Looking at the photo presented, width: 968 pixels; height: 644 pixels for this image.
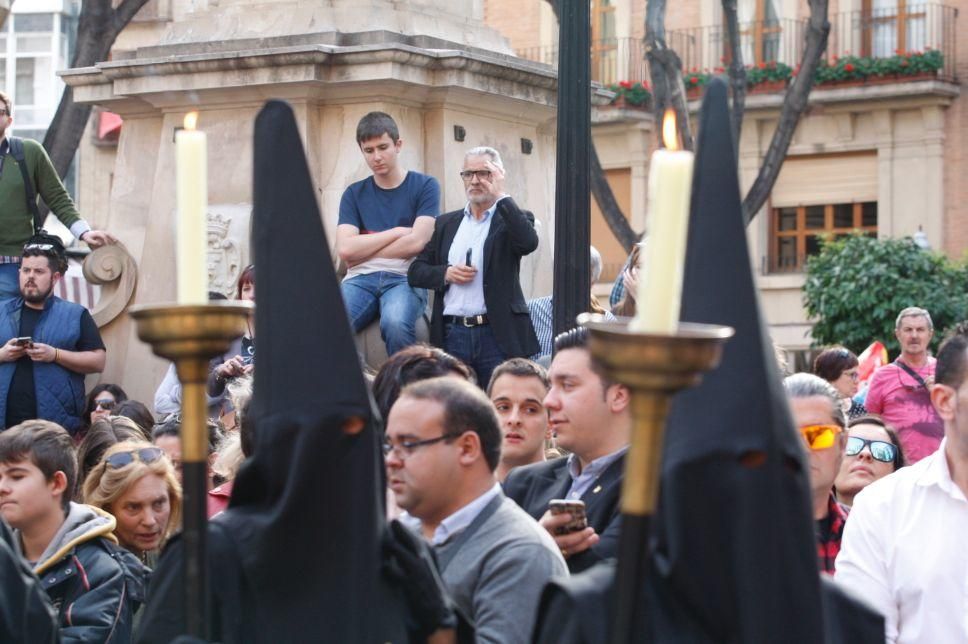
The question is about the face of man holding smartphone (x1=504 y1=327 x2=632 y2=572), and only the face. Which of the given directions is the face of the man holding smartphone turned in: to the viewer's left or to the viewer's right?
to the viewer's left

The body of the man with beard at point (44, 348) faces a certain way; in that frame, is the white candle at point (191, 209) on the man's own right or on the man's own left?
on the man's own left

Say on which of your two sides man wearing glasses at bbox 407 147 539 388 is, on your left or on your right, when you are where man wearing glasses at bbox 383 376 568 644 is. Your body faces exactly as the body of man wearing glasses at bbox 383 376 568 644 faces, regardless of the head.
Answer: on your right

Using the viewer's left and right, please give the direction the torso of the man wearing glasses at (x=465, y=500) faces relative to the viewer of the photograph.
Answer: facing to the left of the viewer

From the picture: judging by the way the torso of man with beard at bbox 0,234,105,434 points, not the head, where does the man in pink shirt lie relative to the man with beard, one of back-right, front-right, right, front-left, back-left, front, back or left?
back-left

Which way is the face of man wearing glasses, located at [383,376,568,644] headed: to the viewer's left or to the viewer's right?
to the viewer's left

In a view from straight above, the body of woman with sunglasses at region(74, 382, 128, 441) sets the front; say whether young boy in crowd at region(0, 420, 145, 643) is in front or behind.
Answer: in front

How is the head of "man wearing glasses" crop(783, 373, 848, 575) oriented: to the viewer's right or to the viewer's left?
to the viewer's left

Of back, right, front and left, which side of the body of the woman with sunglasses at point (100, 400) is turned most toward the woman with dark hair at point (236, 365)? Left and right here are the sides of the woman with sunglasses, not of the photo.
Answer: left
